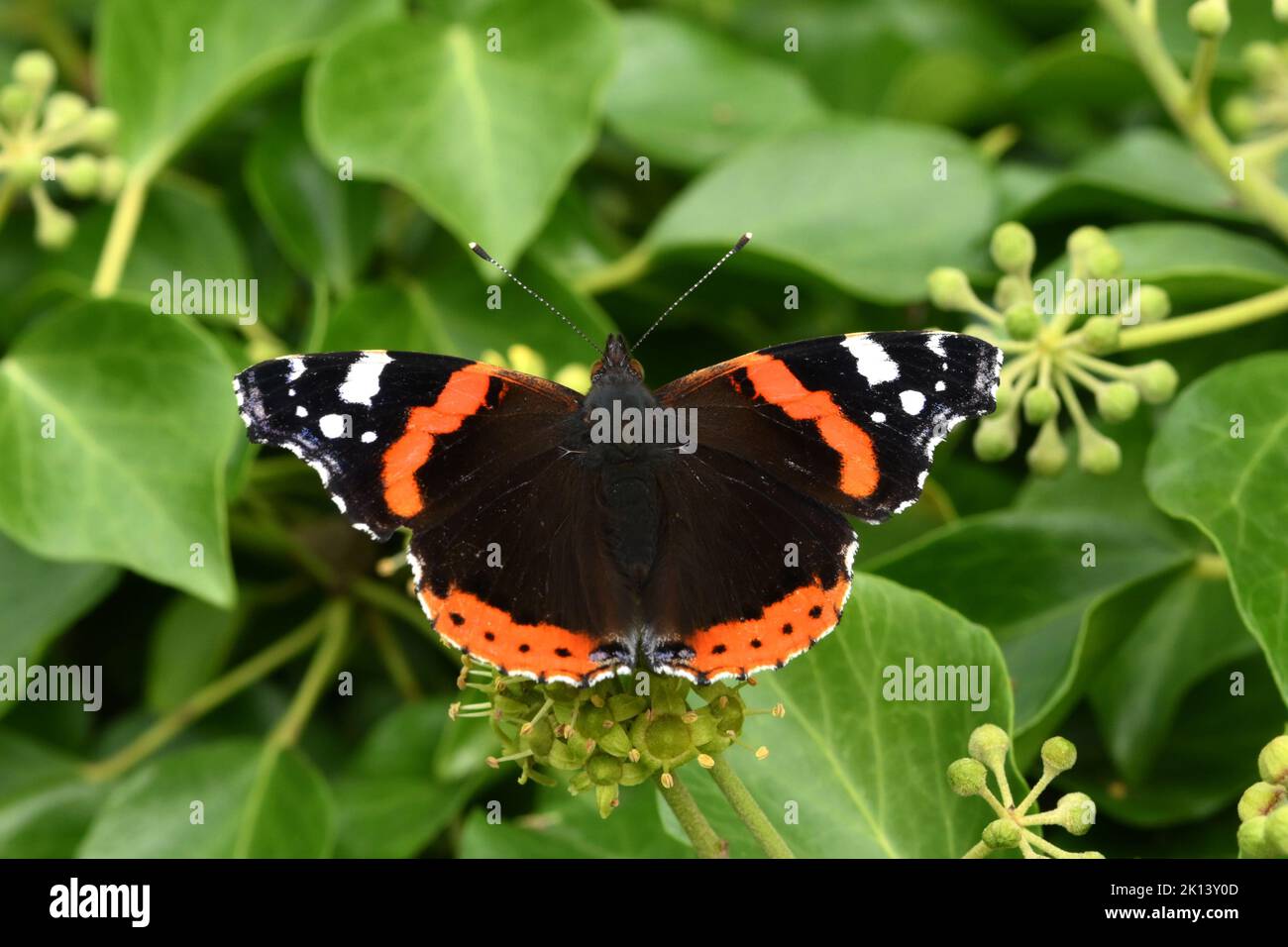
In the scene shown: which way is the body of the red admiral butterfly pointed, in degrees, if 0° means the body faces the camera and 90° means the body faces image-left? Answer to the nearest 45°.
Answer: approximately 180°

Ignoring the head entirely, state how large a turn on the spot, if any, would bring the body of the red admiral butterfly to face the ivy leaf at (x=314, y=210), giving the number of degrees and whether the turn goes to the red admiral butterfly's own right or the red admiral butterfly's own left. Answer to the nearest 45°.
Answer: approximately 45° to the red admiral butterfly's own left
